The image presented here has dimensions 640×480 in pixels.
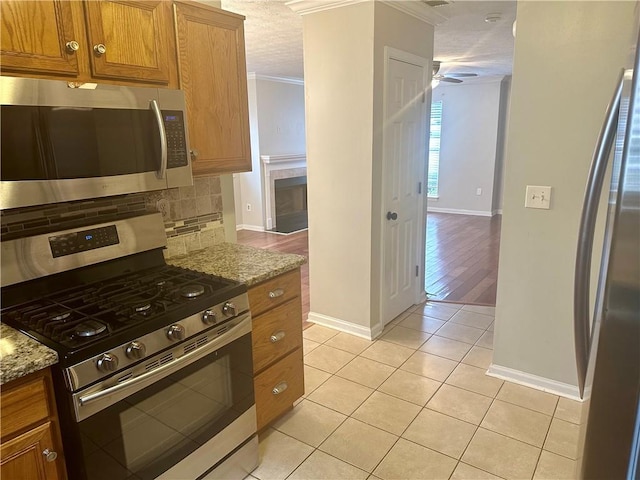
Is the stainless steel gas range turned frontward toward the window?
no

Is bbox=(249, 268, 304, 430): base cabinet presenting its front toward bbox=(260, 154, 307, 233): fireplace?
no

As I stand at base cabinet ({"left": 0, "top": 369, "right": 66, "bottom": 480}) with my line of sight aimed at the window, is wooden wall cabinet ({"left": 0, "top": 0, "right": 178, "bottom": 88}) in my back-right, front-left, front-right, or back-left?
front-left

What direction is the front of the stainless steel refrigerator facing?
to the viewer's left

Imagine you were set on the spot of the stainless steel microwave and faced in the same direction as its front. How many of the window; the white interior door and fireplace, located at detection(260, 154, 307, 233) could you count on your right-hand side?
0

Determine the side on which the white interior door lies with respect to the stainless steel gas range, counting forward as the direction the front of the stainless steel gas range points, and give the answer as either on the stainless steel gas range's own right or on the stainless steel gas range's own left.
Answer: on the stainless steel gas range's own left

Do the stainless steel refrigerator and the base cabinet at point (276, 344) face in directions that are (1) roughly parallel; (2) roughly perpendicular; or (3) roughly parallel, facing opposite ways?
roughly parallel, facing opposite ways

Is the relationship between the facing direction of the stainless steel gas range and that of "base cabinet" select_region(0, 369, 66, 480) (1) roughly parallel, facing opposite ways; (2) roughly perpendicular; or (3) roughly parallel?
roughly parallel

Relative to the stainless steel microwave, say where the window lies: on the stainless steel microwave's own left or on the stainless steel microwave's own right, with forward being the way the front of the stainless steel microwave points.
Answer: on the stainless steel microwave's own left

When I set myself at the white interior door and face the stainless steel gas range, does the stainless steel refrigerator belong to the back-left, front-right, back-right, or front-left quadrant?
front-left

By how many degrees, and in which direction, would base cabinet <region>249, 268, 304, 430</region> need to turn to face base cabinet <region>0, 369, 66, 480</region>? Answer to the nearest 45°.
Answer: approximately 90° to its right

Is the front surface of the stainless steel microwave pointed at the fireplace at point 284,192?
no

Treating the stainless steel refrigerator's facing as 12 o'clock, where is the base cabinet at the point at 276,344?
The base cabinet is roughly at 1 o'clock from the stainless steel refrigerator.

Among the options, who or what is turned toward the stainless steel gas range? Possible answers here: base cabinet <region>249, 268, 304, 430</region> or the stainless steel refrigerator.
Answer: the stainless steel refrigerator
